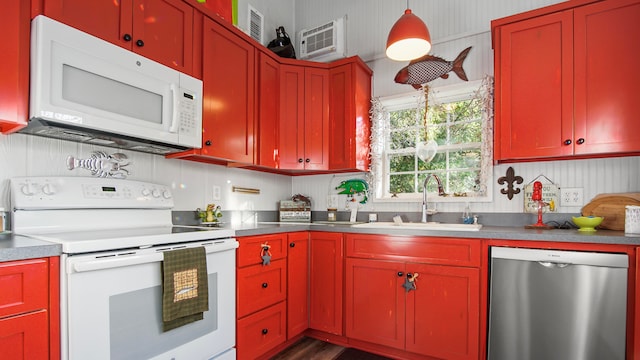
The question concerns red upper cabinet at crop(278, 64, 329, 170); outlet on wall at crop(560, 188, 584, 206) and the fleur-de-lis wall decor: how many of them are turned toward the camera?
3

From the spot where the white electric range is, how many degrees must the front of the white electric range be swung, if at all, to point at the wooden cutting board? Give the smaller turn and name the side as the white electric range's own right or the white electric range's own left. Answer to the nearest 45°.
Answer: approximately 45° to the white electric range's own left

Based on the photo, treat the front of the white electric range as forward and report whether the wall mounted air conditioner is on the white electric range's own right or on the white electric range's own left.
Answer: on the white electric range's own left

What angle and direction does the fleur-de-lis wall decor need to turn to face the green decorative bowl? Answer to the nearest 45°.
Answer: approximately 45° to its left

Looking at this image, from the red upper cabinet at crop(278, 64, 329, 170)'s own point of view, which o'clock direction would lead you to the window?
The window is roughly at 9 o'clock from the red upper cabinet.

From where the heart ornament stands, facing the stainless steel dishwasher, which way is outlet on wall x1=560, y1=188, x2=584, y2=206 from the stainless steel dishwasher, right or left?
left

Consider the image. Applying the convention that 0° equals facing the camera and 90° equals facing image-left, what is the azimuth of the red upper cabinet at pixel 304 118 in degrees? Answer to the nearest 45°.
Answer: approximately 0°

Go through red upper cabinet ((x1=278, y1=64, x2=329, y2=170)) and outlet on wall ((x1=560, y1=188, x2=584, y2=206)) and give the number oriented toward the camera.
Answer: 2

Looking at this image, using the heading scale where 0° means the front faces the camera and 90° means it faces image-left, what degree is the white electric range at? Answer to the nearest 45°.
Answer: approximately 315°

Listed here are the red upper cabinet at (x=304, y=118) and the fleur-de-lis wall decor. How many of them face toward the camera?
2
